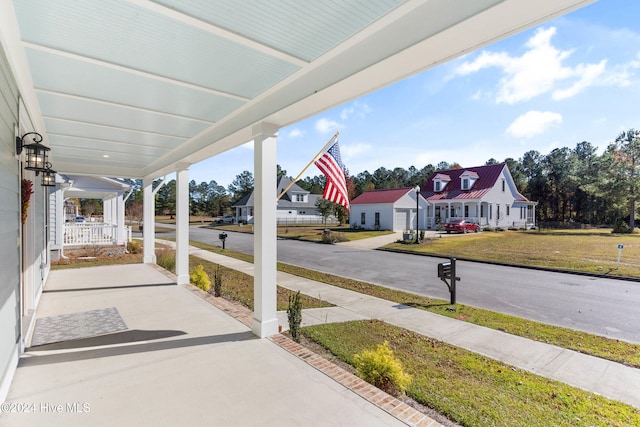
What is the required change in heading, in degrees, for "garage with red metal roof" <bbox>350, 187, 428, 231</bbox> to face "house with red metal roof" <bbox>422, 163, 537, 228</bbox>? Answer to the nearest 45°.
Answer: approximately 45° to its left

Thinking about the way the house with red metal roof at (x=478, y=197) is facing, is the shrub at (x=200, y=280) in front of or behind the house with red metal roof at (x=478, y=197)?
in front

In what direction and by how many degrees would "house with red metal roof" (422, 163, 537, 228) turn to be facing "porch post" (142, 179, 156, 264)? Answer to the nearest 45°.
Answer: approximately 45° to its left

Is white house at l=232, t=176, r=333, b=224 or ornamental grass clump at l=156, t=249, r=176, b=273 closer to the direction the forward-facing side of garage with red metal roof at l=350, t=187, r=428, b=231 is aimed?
the ornamental grass clump

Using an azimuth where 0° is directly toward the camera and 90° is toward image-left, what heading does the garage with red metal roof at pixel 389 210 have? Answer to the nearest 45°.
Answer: approximately 315°

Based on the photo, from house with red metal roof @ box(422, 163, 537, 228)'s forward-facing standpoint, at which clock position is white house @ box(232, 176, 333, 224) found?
The white house is roughly at 2 o'clock from the house with red metal roof.

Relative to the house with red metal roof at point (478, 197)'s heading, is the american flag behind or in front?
in front

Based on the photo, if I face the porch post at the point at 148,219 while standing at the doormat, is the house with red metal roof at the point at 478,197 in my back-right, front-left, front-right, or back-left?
front-right

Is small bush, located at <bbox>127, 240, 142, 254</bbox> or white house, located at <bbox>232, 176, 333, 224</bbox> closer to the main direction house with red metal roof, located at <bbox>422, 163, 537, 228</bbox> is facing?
the small bush

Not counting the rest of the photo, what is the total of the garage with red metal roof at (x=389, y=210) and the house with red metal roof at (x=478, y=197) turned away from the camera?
0

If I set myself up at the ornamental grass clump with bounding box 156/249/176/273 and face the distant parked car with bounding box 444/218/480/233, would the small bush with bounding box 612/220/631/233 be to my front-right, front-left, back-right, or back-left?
front-right

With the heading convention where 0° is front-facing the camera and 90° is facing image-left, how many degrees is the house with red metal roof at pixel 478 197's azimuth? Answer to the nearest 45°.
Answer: approximately 45°

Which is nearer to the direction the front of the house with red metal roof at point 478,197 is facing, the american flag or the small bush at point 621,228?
the american flag

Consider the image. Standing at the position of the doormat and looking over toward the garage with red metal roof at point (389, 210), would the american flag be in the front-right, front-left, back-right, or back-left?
front-right

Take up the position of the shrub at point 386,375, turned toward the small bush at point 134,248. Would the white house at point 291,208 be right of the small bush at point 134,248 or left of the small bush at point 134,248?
right

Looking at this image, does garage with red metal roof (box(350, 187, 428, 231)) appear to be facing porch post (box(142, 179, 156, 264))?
no

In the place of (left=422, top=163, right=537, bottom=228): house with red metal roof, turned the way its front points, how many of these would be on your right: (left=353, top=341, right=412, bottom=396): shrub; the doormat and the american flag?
0
